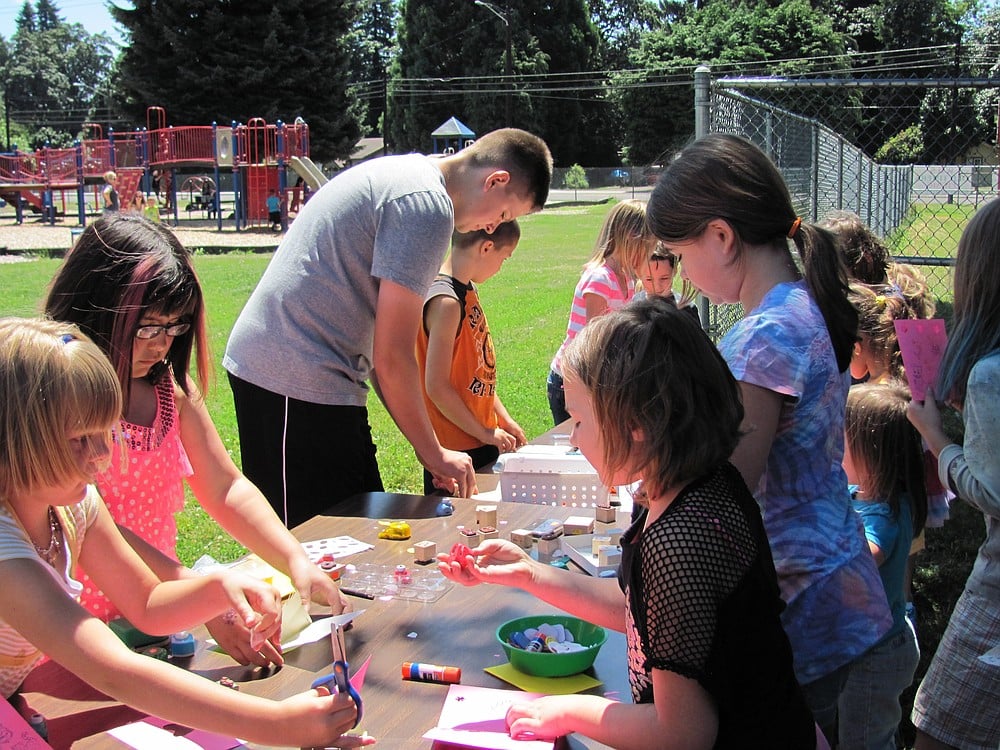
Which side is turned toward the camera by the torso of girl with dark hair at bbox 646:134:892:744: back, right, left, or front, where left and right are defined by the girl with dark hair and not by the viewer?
left

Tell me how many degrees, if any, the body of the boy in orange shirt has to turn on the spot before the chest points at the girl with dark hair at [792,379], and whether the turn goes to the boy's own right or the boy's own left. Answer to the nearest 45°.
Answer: approximately 45° to the boy's own right

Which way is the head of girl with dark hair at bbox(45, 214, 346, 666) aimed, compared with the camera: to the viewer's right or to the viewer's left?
to the viewer's right

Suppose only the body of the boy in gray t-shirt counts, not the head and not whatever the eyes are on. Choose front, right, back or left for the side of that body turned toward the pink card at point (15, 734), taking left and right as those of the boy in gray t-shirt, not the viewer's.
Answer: right

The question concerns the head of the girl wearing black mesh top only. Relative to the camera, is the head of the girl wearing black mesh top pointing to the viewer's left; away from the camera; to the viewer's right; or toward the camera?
to the viewer's left

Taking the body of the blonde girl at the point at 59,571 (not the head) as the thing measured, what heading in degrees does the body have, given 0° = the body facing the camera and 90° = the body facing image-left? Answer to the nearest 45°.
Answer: approximately 315°

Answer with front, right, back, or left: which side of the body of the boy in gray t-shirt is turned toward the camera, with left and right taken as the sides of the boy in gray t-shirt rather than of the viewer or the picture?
right

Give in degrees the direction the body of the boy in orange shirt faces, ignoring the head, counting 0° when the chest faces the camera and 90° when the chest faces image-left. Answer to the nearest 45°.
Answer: approximately 315°

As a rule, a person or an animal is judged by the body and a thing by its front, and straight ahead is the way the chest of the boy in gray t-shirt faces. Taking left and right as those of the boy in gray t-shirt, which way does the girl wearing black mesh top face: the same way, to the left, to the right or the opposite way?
the opposite way

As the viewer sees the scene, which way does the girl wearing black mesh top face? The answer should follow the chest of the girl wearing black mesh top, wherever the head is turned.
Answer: to the viewer's left
